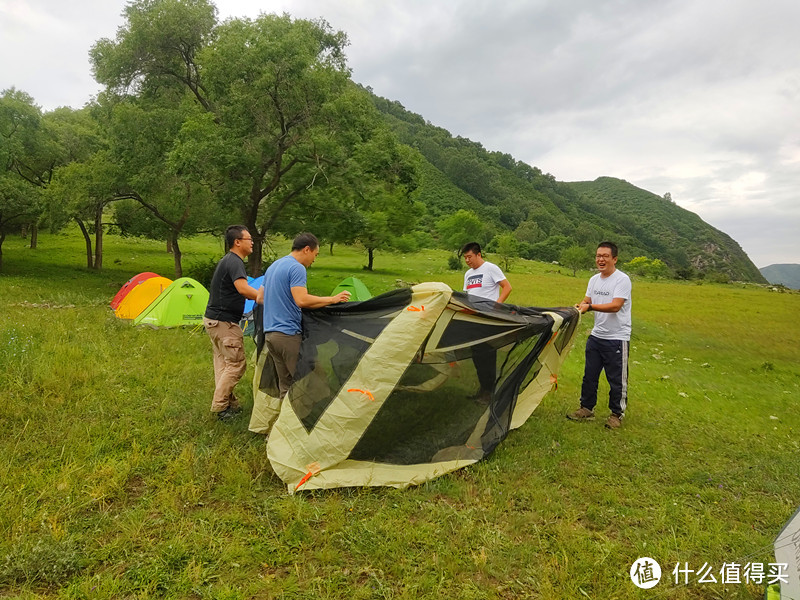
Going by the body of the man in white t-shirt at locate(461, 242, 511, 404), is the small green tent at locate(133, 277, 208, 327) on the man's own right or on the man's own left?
on the man's own right

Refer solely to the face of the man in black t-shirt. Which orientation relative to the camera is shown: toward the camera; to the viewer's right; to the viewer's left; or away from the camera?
to the viewer's right

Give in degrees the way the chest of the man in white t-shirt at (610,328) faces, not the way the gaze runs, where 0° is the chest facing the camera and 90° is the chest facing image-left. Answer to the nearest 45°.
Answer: approximately 45°

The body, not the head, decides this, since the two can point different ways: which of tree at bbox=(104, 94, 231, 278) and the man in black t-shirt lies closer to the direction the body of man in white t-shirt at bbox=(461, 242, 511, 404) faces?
the man in black t-shirt

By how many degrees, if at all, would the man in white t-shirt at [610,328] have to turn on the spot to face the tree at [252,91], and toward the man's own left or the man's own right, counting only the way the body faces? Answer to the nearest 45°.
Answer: approximately 90° to the man's own right

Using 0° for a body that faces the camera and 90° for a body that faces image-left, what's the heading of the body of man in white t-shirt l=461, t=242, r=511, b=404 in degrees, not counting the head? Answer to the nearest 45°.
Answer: approximately 45°

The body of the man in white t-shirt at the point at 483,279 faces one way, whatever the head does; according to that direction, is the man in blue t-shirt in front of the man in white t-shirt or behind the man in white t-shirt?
in front

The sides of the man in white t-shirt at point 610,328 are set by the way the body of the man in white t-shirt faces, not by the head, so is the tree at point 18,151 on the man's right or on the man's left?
on the man's right

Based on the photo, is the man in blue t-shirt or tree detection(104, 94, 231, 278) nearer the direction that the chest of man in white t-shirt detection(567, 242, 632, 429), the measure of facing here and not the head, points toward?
the man in blue t-shirt

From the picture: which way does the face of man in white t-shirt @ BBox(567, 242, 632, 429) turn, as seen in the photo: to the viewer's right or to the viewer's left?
to the viewer's left

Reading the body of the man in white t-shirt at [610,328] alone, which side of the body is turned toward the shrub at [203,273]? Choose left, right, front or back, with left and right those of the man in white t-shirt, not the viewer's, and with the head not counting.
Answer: right

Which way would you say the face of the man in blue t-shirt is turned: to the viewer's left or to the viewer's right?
to the viewer's right

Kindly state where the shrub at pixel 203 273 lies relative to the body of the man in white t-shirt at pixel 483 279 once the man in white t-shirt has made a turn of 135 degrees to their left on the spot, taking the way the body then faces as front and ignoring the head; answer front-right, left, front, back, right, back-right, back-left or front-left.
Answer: back-left

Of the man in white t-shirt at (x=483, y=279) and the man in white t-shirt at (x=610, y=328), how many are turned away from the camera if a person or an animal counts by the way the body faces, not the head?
0
